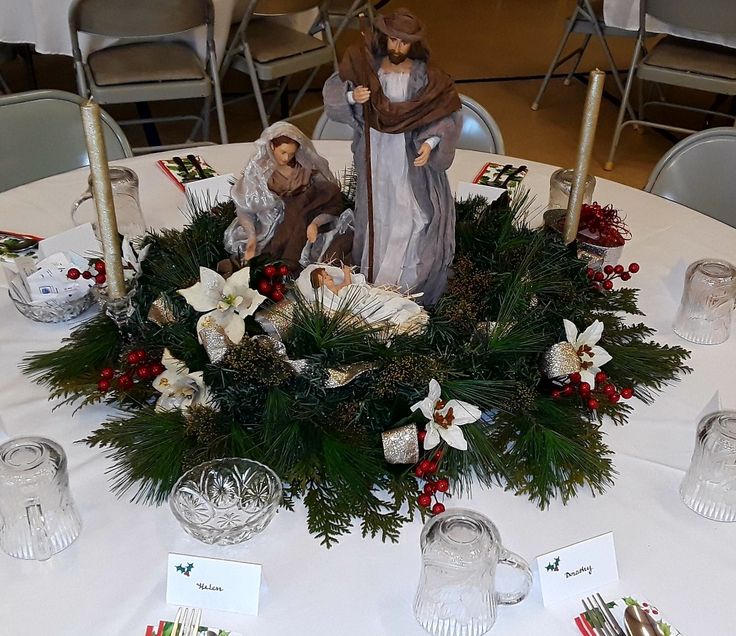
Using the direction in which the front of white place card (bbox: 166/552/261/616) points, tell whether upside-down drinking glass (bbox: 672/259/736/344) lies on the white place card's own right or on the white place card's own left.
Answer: on the white place card's own left

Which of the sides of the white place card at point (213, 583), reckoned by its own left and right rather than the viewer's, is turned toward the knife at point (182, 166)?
back

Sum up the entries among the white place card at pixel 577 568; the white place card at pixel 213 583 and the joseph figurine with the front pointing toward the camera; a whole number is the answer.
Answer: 3

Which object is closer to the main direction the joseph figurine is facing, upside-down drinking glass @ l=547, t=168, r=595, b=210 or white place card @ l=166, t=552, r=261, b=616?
the white place card

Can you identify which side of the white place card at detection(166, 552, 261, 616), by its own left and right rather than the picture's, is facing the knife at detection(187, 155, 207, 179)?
back

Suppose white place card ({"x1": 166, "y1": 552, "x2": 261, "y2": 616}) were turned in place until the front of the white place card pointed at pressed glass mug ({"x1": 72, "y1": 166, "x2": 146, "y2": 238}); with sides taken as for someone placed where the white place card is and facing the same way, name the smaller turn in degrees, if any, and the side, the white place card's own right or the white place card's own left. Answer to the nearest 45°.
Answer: approximately 180°

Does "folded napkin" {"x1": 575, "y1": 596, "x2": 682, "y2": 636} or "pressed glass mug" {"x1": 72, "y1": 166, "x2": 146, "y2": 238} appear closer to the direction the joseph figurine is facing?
the folded napkin

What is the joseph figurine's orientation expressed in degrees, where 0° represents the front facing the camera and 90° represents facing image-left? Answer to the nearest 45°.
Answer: approximately 0°

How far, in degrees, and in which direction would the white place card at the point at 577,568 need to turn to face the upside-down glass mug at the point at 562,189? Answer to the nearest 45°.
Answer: approximately 180°

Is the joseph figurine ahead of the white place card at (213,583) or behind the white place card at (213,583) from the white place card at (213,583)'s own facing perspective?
behind
